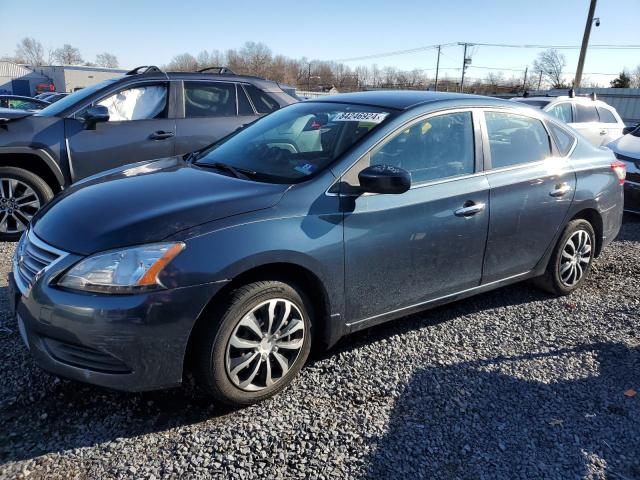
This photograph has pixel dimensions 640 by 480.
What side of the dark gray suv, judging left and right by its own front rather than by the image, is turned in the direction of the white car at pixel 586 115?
back

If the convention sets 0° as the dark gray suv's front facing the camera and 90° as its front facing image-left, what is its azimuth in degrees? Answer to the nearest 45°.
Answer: approximately 90°

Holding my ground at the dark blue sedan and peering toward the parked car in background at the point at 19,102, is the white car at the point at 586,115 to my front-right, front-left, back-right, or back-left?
front-right

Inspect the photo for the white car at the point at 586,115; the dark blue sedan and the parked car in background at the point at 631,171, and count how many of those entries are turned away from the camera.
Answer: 0

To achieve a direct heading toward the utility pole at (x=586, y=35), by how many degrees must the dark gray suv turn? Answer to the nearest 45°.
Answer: approximately 135° to its right

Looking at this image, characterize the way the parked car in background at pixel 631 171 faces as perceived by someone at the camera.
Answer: facing the viewer and to the left of the viewer

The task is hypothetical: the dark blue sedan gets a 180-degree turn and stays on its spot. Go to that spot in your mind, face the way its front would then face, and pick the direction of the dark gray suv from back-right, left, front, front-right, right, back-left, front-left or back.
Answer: left

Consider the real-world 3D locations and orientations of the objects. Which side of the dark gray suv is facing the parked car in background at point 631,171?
back
